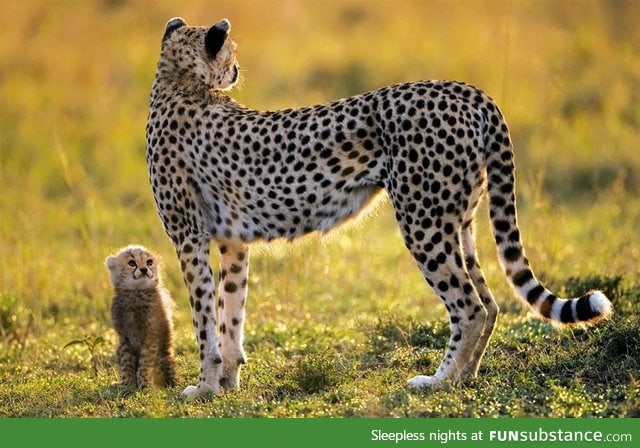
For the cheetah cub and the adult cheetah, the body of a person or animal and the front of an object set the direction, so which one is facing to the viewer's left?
the adult cheetah

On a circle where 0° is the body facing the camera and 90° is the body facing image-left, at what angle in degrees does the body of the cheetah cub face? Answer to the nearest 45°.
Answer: approximately 0°

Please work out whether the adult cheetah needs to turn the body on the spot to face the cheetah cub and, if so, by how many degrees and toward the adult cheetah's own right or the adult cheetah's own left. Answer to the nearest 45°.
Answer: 0° — it already faces it

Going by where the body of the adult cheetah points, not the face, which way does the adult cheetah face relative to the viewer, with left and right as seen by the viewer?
facing to the left of the viewer

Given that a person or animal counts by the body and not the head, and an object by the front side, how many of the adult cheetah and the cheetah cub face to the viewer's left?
1

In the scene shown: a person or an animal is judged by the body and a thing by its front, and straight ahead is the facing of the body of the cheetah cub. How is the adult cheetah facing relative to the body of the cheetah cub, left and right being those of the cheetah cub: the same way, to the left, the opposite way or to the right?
to the right
